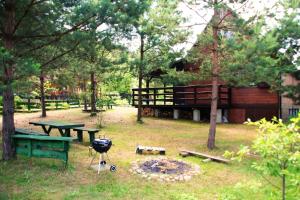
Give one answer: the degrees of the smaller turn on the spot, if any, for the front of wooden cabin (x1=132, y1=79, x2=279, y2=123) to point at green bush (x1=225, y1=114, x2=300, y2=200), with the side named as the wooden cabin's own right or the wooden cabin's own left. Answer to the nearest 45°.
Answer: approximately 45° to the wooden cabin's own left

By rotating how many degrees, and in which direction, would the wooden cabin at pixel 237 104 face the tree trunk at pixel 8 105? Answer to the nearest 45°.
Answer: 0° — it already faces it

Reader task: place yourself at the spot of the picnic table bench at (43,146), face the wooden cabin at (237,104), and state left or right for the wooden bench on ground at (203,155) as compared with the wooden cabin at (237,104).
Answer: right

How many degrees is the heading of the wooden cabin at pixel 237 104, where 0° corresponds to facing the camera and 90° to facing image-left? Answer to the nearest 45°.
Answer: approximately 45°

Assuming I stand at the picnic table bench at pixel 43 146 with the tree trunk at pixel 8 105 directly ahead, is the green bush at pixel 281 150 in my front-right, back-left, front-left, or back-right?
back-left
